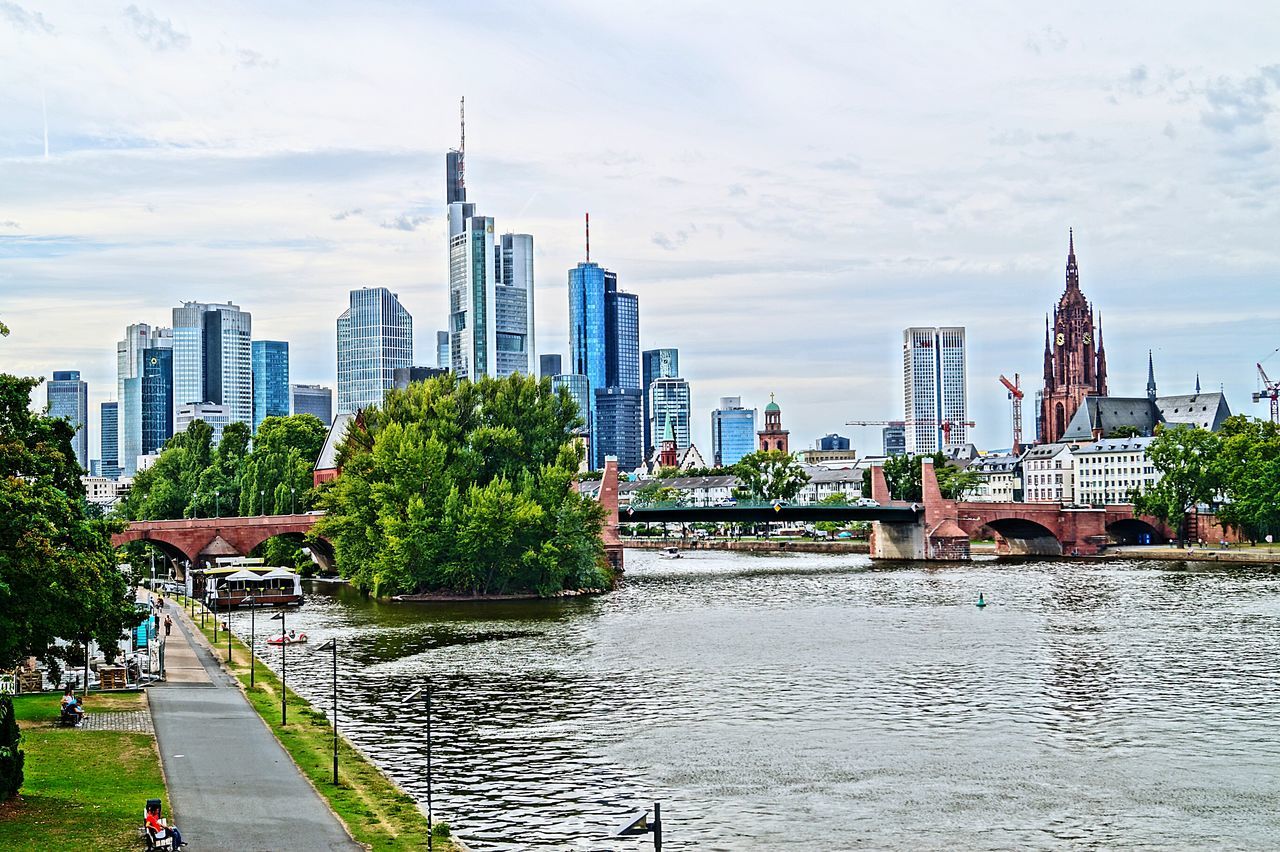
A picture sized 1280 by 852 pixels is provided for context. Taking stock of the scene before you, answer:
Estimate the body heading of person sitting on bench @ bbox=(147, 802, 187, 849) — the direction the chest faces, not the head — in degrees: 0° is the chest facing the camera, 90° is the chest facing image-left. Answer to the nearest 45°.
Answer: approximately 270°

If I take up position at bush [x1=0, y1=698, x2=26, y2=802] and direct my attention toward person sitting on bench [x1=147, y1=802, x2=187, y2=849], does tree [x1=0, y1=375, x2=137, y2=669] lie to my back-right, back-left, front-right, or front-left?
back-left

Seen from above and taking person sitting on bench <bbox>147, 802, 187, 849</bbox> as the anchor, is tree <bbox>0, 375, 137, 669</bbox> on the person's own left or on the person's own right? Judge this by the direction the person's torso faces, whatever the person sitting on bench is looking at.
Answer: on the person's own left

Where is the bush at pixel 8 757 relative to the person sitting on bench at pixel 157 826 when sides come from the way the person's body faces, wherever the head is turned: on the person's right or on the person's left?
on the person's left

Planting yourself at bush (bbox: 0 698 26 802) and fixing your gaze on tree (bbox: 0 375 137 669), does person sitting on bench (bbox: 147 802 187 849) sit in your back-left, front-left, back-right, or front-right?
back-right
